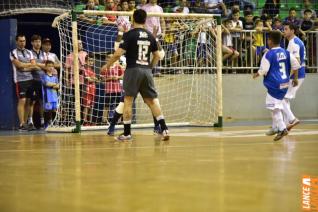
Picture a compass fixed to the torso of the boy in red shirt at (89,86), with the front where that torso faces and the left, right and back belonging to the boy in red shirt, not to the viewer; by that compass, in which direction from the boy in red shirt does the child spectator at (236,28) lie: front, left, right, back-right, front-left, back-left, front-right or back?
left

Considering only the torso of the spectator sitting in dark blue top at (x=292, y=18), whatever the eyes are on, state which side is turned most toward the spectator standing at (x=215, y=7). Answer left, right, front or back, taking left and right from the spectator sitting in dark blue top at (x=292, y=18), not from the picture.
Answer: right

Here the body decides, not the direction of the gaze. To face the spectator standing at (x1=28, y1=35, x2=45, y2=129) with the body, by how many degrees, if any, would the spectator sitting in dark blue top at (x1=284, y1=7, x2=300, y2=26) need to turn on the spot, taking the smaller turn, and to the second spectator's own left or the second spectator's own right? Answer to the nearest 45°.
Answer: approximately 45° to the second spectator's own right

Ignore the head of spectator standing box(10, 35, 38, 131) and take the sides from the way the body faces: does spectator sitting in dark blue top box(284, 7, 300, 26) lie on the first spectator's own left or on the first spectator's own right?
on the first spectator's own left

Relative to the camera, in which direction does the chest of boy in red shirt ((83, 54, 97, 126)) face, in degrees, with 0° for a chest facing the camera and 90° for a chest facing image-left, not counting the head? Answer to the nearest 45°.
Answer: approximately 315°

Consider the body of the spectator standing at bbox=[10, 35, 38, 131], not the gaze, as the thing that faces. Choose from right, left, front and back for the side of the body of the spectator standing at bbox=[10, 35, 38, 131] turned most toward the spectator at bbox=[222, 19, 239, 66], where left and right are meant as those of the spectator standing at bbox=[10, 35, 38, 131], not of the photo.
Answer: left

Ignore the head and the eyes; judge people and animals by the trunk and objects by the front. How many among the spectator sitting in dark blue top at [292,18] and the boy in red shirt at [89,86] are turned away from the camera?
0

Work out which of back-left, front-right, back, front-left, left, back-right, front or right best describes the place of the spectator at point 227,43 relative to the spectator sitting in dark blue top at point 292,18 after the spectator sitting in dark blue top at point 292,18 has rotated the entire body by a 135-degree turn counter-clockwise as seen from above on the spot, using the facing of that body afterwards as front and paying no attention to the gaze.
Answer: back

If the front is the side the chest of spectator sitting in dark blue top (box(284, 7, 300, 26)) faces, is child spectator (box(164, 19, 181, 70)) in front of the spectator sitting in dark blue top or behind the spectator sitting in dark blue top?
in front

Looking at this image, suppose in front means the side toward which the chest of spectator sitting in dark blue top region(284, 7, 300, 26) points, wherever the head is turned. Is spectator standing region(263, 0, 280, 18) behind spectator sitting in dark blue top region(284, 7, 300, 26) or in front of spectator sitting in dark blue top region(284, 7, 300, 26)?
behind

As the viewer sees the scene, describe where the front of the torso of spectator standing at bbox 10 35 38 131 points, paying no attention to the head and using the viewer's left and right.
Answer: facing the viewer and to the right of the viewer
